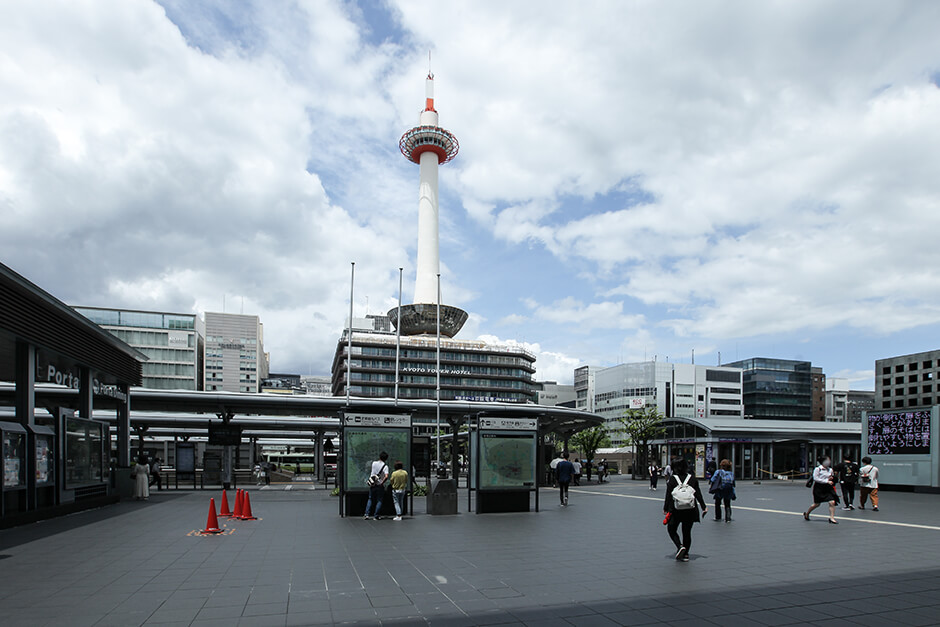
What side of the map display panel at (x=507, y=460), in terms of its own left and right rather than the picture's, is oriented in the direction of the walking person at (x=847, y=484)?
left

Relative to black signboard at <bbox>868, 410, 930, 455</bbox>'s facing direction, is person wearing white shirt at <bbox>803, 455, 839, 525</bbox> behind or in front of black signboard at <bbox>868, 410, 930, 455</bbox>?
in front

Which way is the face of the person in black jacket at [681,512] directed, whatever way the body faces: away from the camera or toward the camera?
away from the camera

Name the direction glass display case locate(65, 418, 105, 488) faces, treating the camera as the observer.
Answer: facing the viewer and to the right of the viewer

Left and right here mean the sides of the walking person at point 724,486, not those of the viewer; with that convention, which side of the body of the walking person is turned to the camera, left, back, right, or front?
back

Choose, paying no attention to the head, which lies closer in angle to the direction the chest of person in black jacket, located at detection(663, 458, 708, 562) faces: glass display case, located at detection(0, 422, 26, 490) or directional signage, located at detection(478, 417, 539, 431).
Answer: the directional signage
